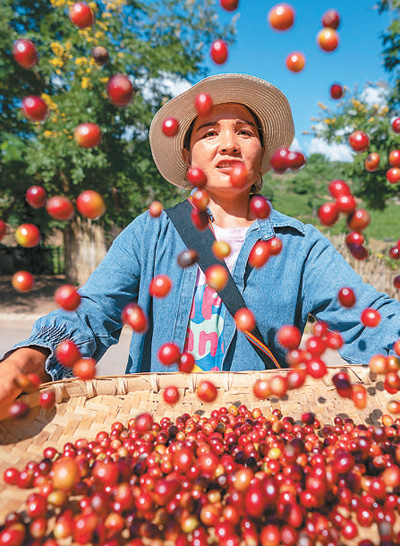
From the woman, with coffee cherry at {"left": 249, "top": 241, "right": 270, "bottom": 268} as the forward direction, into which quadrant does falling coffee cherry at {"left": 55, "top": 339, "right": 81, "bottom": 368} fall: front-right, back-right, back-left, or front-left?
front-right

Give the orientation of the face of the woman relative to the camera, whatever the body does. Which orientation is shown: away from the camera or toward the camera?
toward the camera

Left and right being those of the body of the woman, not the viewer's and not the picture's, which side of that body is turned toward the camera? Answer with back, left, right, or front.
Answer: front

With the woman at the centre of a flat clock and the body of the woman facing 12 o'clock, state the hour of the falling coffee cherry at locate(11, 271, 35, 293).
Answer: The falling coffee cherry is roughly at 2 o'clock from the woman.

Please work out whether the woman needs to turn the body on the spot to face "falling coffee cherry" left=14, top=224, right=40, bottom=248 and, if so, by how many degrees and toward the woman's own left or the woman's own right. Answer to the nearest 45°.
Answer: approximately 45° to the woman's own right

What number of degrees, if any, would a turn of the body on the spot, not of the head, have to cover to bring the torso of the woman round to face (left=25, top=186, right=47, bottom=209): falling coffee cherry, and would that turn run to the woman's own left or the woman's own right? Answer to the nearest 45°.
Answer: approximately 45° to the woman's own right

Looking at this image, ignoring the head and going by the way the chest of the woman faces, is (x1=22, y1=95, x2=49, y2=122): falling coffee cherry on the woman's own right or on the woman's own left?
on the woman's own right

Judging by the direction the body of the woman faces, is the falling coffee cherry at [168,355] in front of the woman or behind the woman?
in front

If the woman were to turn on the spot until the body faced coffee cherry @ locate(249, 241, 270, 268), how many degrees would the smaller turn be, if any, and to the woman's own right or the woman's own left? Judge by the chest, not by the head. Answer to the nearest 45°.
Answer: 0° — they already face it

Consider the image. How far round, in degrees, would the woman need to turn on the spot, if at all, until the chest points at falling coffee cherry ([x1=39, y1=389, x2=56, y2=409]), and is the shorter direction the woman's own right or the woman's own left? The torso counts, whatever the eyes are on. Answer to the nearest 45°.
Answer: approximately 45° to the woman's own right
